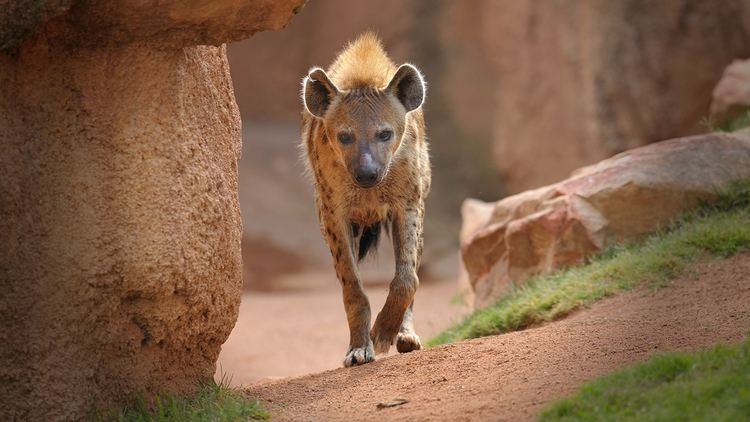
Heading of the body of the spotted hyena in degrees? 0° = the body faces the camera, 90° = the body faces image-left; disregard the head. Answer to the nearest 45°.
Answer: approximately 0°

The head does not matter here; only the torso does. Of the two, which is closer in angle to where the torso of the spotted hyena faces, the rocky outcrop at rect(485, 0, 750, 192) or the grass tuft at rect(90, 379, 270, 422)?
the grass tuft

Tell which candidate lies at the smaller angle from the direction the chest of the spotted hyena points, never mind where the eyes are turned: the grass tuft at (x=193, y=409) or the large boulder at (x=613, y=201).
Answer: the grass tuft

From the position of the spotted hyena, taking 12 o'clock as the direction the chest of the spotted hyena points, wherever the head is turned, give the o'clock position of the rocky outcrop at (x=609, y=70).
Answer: The rocky outcrop is roughly at 7 o'clock from the spotted hyena.

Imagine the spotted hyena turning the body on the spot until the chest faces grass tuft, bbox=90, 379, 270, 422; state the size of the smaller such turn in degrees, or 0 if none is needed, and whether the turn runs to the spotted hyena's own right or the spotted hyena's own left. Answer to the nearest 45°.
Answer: approximately 45° to the spotted hyena's own right

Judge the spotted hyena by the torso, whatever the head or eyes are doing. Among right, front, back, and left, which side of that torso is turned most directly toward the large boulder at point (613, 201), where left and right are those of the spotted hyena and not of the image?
left

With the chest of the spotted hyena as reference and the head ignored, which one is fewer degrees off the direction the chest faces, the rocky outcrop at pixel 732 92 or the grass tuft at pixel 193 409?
the grass tuft

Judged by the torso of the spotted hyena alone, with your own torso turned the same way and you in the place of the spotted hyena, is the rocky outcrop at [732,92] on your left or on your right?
on your left

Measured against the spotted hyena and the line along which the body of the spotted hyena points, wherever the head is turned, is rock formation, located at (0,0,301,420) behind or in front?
in front
